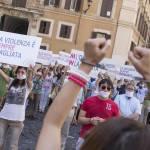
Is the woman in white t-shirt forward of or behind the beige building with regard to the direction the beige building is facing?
forward

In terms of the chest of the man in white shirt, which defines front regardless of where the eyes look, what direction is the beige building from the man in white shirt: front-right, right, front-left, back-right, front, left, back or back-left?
back

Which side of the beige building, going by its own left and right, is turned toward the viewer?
front

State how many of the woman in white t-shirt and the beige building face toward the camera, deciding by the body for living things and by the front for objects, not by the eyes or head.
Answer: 2

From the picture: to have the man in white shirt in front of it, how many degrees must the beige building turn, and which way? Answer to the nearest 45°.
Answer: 0° — it already faces them

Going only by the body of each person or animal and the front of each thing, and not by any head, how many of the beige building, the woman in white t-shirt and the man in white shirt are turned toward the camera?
3

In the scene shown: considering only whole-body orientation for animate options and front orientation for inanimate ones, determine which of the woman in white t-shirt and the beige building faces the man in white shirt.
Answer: the beige building

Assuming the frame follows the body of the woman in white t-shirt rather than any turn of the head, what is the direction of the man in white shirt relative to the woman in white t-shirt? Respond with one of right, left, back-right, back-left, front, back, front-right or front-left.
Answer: left

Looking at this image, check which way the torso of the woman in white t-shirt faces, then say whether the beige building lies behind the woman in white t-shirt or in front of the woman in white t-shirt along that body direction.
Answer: behind

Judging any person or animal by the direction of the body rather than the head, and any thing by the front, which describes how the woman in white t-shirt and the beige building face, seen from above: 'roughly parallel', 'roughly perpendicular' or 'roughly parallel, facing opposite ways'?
roughly parallel

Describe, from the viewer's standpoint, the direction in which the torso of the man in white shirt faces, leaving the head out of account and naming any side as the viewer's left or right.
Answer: facing the viewer

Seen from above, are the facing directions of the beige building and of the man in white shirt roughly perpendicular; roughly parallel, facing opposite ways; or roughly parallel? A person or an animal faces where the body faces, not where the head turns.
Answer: roughly parallel

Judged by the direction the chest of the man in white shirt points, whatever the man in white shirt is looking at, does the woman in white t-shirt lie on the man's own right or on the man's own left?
on the man's own right
